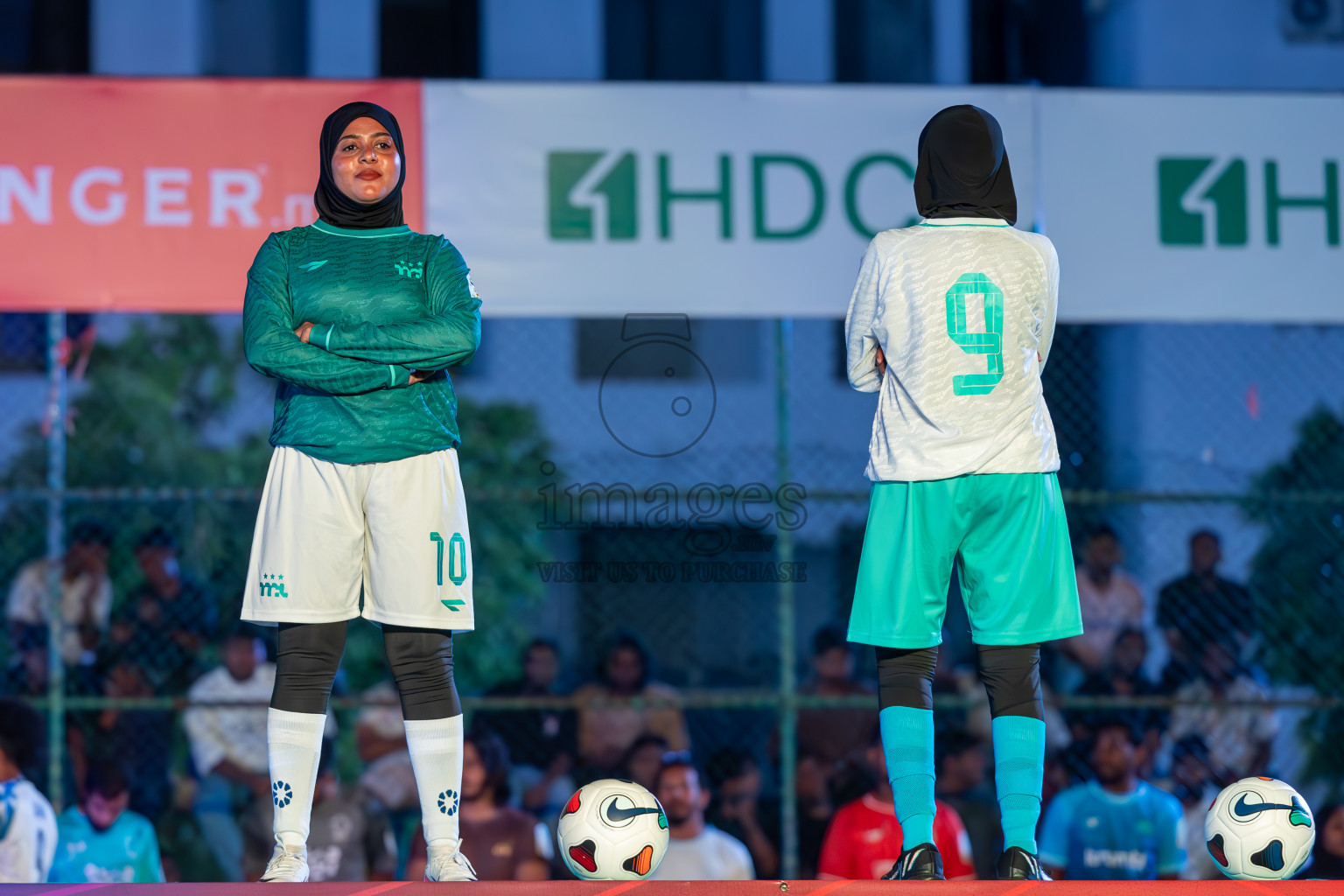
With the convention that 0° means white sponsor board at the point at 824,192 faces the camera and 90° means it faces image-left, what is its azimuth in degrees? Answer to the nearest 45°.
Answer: approximately 0°

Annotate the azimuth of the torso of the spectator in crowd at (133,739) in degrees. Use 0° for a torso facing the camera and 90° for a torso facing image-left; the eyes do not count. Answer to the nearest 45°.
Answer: approximately 0°

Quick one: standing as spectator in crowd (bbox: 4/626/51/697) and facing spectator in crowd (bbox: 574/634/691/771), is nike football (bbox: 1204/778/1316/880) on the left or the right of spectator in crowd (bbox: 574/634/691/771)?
right

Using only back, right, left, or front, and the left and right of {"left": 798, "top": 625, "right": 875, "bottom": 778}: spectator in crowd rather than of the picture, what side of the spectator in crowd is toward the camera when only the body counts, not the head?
front

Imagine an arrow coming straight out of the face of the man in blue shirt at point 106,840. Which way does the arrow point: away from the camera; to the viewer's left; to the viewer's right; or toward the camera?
toward the camera

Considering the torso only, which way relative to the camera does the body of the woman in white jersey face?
away from the camera

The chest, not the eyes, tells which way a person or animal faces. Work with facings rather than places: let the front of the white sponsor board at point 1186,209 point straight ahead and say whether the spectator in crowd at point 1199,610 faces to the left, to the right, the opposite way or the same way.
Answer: the same way

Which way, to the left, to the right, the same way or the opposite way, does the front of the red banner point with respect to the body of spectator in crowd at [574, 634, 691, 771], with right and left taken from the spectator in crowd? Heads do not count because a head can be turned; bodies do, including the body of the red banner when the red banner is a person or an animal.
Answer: the same way

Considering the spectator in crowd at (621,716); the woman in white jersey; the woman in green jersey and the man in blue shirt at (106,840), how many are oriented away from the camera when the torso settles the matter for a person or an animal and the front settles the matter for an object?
1

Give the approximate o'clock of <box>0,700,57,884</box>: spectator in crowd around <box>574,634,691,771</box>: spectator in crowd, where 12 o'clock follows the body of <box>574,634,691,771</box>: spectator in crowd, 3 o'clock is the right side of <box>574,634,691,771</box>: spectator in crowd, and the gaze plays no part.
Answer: <box>0,700,57,884</box>: spectator in crowd is roughly at 2 o'clock from <box>574,634,691,771</box>: spectator in crowd.

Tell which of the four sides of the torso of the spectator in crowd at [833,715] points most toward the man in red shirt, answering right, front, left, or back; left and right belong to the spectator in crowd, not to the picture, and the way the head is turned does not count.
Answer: front

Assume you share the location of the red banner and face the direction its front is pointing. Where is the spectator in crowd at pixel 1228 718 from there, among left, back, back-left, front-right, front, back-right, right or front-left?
left

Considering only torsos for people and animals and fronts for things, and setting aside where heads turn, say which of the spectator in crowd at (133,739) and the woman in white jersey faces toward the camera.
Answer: the spectator in crowd

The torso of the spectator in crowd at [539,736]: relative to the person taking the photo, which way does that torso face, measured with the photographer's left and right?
facing the viewer

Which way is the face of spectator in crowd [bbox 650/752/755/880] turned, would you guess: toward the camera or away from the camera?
toward the camera

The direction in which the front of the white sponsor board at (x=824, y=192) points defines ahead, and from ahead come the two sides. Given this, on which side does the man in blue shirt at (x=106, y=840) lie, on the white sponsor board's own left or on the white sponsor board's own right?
on the white sponsor board's own right

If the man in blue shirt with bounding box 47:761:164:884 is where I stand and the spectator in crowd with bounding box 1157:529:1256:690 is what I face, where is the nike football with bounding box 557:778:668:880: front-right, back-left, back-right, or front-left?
front-right

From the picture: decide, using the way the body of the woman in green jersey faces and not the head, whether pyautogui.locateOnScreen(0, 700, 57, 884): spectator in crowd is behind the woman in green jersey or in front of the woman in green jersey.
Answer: behind

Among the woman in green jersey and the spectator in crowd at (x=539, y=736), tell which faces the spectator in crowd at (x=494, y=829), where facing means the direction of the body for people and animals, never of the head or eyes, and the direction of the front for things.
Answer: the spectator in crowd at (x=539, y=736)

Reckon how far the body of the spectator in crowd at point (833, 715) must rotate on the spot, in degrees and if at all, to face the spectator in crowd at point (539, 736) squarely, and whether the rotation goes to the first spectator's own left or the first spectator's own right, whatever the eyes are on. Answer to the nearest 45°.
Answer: approximately 90° to the first spectator's own right
